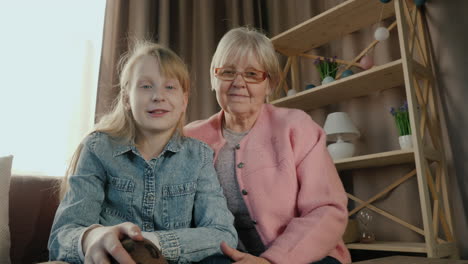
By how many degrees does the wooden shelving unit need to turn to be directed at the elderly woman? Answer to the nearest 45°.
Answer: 0° — it already faces them

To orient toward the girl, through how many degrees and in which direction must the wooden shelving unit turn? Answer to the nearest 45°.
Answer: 0° — it already faces them

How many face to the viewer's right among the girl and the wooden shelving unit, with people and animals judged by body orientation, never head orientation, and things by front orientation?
0

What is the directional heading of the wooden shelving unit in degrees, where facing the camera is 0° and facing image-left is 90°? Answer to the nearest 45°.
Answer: approximately 45°
